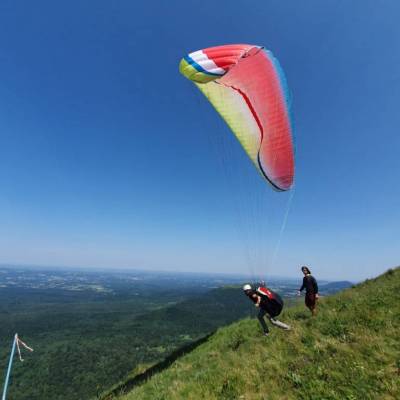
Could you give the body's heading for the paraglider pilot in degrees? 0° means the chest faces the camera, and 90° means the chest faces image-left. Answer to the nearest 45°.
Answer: approximately 90°

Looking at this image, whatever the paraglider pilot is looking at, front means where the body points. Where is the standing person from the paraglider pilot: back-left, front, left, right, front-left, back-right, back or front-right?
back-right
